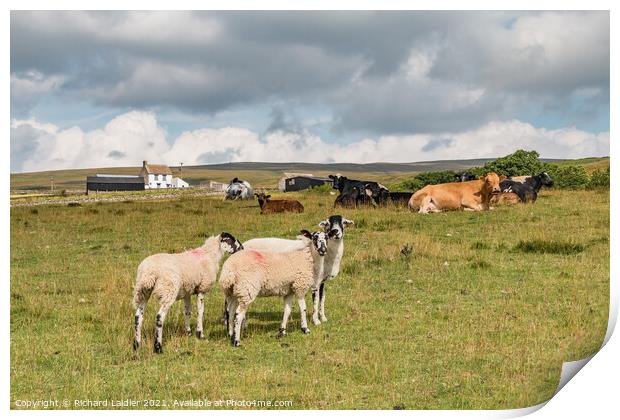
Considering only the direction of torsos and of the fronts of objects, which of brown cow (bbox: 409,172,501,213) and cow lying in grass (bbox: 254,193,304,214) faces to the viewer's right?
the brown cow

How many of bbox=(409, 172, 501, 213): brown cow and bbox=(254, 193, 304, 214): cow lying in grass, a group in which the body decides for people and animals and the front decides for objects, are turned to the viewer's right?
1

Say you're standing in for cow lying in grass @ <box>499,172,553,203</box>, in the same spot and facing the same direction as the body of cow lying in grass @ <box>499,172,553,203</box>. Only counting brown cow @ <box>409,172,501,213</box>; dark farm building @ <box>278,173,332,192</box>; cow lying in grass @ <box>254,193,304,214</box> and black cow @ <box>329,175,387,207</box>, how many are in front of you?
0

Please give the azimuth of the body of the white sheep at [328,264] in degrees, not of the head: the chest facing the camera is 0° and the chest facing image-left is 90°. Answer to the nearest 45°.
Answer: approximately 315°

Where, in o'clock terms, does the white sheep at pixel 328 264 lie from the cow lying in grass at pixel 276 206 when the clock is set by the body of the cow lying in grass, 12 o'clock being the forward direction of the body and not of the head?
The white sheep is roughly at 9 o'clock from the cow lying in grass.

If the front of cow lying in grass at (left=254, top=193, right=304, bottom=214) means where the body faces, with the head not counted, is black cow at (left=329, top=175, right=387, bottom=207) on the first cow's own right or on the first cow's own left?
on the first cow's own right

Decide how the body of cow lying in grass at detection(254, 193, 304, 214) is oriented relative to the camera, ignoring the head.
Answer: to the viewer's left

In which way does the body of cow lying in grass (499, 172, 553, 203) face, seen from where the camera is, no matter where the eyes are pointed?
to the viewer's right

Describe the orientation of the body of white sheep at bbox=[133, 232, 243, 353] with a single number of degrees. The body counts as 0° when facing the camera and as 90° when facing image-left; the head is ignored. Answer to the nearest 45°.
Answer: approximately 225°

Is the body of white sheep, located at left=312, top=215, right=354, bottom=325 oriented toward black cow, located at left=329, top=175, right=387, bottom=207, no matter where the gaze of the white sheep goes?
no

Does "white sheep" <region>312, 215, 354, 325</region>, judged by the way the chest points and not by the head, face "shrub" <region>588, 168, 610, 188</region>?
no

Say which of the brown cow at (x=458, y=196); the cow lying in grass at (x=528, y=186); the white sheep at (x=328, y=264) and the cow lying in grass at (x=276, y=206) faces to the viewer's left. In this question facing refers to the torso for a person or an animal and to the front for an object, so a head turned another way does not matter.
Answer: the cow lying in grass at (x=276, y=206)

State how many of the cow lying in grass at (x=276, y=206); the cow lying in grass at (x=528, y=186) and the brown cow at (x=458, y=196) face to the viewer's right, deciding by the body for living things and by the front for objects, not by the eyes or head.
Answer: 2

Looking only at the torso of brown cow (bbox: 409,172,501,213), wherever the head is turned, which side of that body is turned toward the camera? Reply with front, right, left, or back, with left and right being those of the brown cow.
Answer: right

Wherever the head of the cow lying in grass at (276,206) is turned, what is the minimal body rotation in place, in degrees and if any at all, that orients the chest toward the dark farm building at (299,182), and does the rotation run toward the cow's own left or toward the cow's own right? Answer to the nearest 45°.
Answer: approximately 135° to the cow's own right

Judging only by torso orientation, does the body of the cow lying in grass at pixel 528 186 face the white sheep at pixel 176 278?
no

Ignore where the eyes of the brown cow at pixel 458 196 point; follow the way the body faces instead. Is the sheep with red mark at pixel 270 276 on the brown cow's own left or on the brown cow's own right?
on the brown cow's own right

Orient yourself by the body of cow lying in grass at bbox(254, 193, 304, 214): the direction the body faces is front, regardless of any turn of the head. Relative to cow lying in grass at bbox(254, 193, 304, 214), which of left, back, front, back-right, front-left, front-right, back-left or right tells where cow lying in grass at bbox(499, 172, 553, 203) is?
back-right

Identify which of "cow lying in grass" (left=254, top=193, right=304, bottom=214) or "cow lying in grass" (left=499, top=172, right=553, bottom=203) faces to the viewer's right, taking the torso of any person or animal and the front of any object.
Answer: "cow lying in grass" (left=499, top=172, right=553, bottom=203)

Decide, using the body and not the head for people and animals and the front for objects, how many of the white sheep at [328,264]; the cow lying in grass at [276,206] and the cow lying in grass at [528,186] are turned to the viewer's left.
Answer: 1
